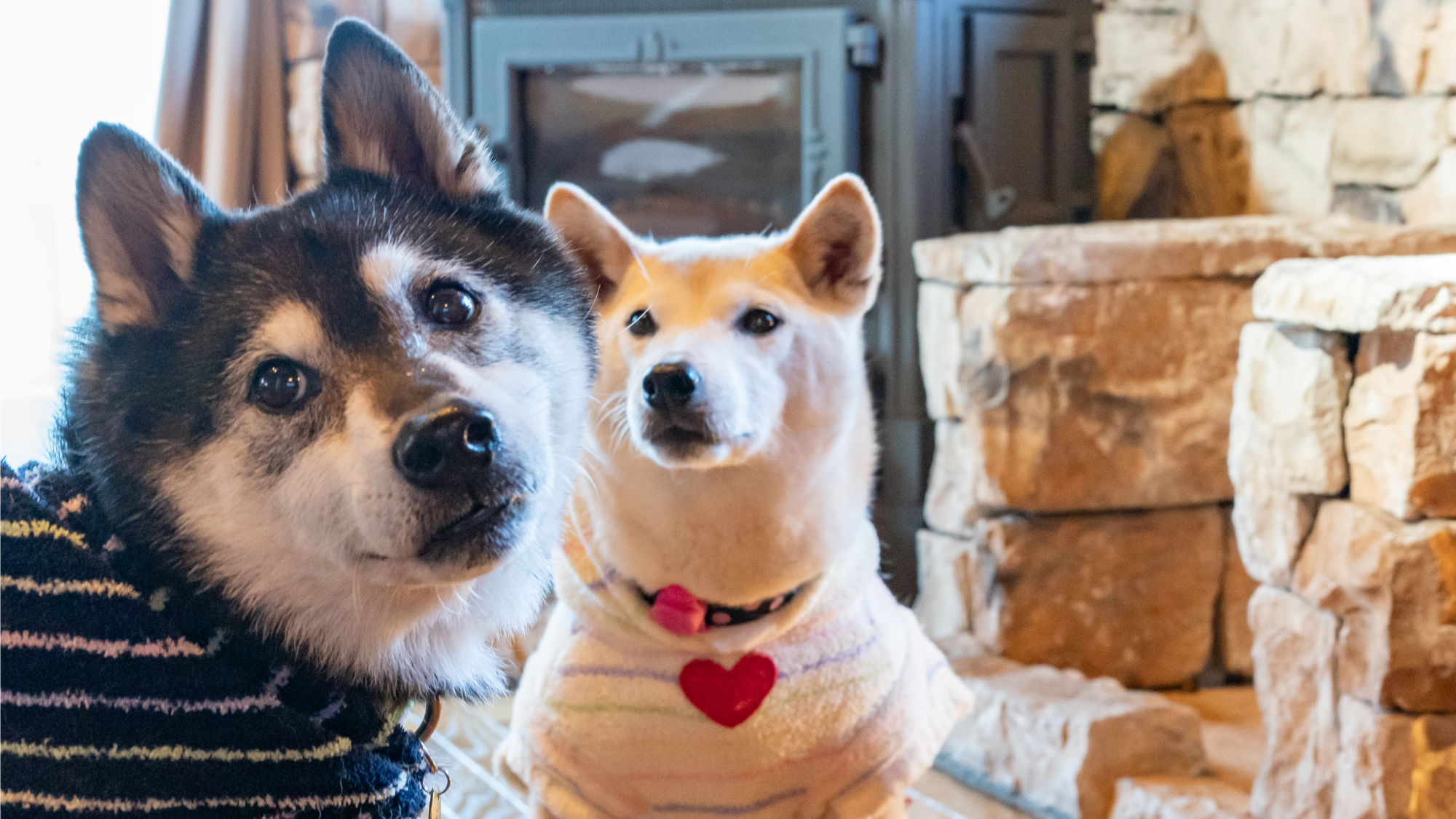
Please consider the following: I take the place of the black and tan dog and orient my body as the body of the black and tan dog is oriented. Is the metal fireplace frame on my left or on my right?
on my left

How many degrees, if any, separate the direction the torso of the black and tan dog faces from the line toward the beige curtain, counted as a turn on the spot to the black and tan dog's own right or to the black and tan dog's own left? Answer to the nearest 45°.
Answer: approximately 135° to the black and tan dog's own left

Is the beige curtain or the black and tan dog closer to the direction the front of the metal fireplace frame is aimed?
the black and tan dog

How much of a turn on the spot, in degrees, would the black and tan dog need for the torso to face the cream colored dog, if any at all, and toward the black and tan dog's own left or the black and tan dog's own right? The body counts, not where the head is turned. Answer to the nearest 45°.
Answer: approximately 90° to the black and tan dog's own left

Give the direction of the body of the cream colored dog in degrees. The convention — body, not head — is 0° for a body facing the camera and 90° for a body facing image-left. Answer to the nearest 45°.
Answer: approximately 0°

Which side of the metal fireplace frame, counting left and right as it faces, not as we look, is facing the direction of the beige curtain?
right
